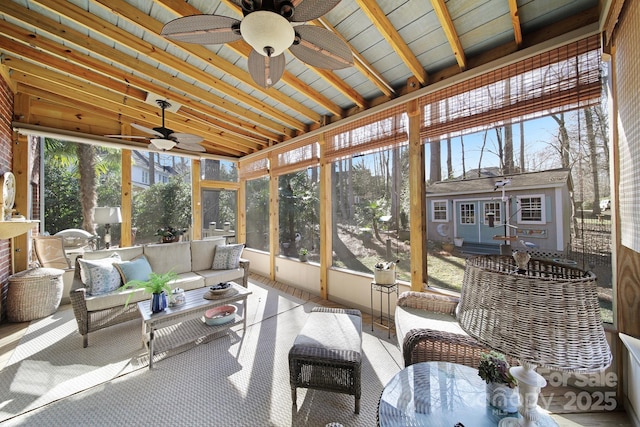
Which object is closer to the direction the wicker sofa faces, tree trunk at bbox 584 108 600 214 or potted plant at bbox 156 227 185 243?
the tree trunk

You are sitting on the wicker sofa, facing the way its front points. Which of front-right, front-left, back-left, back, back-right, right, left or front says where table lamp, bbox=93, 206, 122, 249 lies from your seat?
back

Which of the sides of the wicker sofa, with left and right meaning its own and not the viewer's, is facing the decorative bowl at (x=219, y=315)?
front

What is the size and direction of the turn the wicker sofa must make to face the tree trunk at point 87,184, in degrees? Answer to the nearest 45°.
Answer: approximately 180°

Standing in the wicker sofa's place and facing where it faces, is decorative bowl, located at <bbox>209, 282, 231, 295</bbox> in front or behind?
in front

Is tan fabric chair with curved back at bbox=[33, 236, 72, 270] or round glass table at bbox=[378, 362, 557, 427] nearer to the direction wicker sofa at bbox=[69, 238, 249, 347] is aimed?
the round glass table

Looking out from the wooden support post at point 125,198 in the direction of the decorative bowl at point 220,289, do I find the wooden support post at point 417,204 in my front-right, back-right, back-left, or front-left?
front-left

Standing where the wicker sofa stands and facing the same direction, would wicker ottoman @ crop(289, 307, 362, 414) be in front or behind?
in front

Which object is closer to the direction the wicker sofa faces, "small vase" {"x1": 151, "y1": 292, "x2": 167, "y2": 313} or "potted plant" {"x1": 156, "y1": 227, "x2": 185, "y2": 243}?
the small vase

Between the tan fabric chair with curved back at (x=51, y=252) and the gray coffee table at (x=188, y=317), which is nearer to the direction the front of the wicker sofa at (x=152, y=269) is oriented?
the gray coffee table

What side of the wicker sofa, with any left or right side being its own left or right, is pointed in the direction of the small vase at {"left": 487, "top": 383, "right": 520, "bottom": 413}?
front

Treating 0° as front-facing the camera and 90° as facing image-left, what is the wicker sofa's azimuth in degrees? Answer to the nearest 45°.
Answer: approximately 315°
